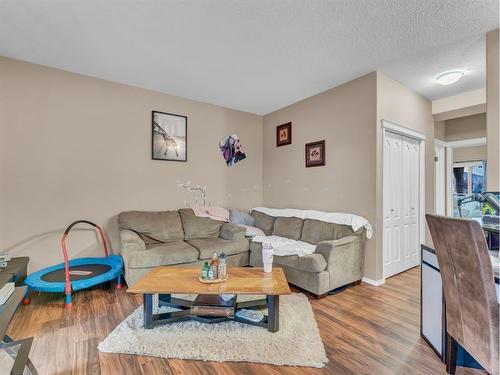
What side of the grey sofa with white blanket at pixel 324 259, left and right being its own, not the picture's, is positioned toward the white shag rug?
front

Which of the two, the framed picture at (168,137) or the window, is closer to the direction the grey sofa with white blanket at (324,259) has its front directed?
the framed picture

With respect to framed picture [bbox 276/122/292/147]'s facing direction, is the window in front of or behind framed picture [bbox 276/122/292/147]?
behind

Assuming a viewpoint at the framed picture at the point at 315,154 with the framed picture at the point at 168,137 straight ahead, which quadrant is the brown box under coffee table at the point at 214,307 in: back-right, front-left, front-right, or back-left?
front-left

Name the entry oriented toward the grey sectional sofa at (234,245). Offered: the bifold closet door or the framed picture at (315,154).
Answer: the framed picture

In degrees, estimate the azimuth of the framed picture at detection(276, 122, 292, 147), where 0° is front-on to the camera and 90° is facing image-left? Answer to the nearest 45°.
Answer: approximately 45°

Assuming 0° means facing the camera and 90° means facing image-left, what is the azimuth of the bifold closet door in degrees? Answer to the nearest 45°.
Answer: approximately 315°

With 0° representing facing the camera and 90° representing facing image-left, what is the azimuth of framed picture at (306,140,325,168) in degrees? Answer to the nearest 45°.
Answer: approximately 45°

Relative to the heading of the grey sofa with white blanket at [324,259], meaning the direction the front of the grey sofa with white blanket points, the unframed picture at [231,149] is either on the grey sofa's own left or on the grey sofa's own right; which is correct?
on the grey sofa's own right

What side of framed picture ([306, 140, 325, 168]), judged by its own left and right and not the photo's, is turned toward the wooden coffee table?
front

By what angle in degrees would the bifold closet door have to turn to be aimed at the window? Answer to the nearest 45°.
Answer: approximately 135° to its left

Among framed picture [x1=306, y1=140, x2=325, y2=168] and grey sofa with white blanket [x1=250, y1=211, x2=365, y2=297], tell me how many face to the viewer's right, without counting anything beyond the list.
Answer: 0

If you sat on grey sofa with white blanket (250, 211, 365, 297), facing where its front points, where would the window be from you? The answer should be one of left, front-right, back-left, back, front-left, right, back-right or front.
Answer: back

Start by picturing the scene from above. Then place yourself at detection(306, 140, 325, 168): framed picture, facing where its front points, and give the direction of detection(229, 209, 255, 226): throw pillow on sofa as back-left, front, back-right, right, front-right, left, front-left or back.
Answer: front-right

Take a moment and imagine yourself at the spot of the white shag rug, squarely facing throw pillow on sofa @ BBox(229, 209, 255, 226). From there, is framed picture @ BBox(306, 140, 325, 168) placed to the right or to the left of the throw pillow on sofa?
right

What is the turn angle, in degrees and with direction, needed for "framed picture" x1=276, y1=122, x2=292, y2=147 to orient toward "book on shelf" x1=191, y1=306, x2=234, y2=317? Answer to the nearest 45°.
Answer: approximately 45° to its left

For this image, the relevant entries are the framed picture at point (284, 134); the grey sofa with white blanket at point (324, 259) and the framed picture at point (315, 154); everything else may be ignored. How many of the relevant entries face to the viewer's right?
0

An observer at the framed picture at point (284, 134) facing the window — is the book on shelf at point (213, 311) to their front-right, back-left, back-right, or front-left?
back-right
